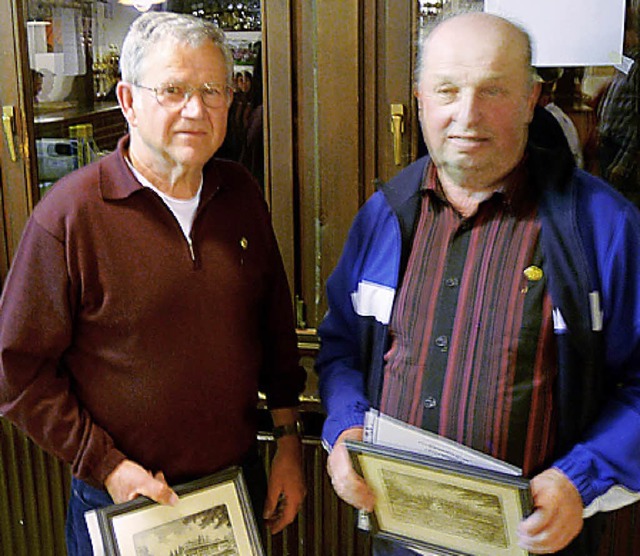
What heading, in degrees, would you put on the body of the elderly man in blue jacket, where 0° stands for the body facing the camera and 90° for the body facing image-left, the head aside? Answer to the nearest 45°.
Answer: approximately 45°

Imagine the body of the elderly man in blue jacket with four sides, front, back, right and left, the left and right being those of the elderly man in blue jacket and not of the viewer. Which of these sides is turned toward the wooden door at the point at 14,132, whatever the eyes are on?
right

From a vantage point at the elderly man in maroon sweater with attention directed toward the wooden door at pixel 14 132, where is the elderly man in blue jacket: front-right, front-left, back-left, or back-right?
back-right

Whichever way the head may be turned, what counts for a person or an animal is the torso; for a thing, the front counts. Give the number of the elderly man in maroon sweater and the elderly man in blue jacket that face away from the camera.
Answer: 0
